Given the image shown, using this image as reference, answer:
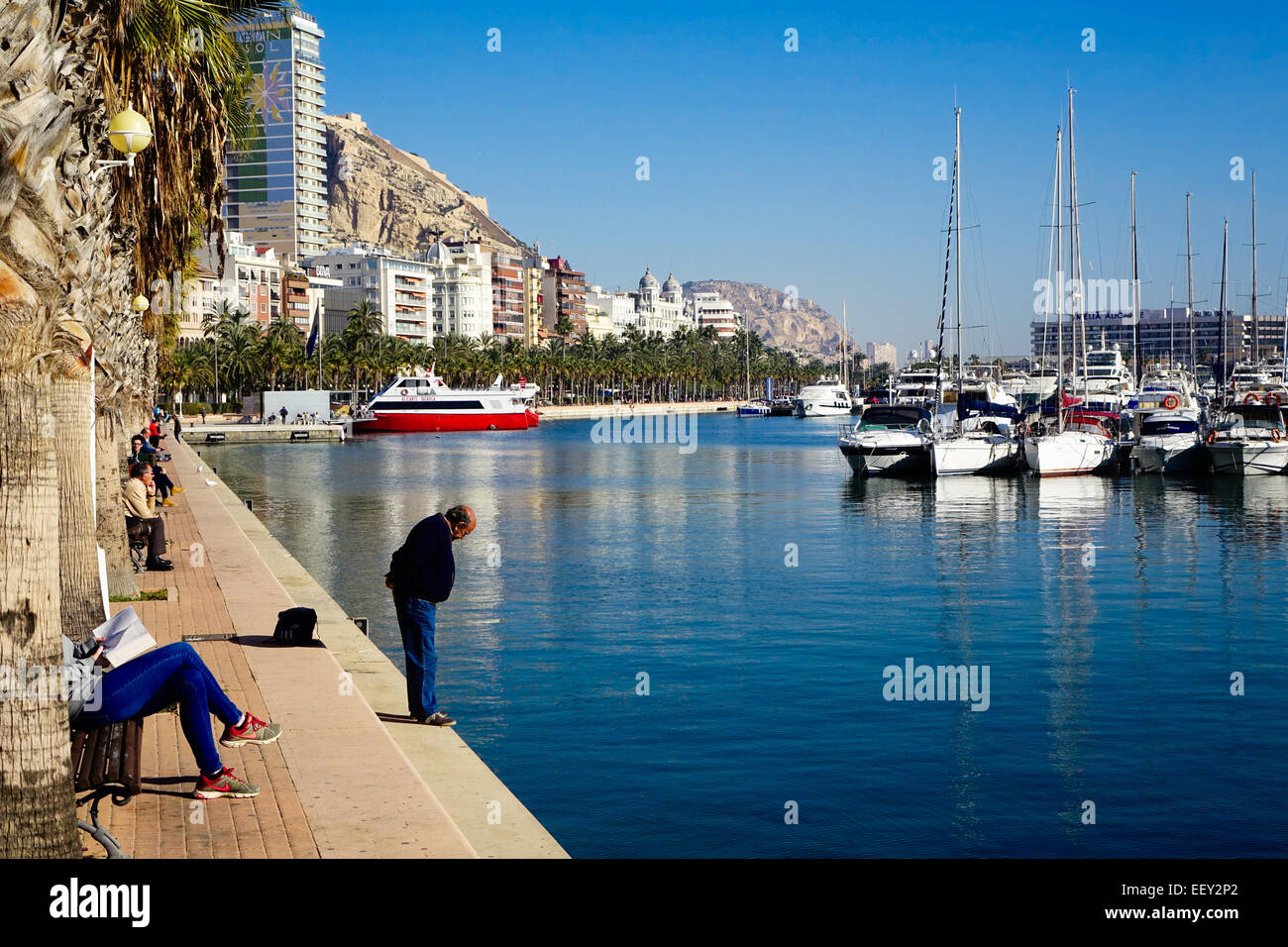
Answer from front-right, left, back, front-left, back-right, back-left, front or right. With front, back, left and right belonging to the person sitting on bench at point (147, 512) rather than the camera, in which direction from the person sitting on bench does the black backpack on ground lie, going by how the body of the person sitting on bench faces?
right

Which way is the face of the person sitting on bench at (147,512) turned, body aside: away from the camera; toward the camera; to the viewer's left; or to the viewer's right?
to the viewer's right

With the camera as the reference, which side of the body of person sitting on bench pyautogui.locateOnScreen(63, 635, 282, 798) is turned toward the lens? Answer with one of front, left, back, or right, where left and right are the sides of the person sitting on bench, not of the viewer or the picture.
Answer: right

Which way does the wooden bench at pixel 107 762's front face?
to the viewer's right

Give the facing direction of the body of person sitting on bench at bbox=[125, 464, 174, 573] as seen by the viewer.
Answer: to the viewer's right

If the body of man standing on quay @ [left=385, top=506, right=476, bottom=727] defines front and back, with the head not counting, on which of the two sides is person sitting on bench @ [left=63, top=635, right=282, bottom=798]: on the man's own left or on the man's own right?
on the man's own right

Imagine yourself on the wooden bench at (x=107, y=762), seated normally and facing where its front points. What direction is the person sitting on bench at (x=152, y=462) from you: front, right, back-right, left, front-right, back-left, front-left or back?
left

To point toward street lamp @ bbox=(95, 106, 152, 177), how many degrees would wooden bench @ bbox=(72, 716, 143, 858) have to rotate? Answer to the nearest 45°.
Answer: approximately 90° to its left

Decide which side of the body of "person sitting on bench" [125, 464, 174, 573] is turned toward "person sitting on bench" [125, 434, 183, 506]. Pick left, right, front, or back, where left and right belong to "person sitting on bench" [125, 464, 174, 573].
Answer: left

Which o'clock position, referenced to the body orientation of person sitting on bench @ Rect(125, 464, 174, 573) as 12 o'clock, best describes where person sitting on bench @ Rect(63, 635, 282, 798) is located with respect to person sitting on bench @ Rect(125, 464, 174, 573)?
person sitting on bench @ Rect(63, 635, 282, 798) is roughly at 3 o'clock from person sitting on bench @ Rect(125, 464, 174, 573).

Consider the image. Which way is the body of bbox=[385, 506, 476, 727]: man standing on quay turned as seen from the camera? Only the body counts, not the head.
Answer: to the viewer's right

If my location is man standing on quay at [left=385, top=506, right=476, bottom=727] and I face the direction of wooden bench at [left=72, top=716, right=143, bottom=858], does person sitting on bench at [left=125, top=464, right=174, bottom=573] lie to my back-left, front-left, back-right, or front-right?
back-right

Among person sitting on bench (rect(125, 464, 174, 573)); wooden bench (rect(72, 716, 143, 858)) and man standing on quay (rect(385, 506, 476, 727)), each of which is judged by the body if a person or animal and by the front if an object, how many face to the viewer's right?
3

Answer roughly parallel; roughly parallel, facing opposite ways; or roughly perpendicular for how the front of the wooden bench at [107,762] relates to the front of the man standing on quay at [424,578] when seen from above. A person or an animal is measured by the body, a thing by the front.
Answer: roughly parallel

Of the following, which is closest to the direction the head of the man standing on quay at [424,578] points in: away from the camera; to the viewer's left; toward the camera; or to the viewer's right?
to the viewer's right

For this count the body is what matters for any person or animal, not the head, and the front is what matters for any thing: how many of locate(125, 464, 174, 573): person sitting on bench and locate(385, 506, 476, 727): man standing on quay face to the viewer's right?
2
